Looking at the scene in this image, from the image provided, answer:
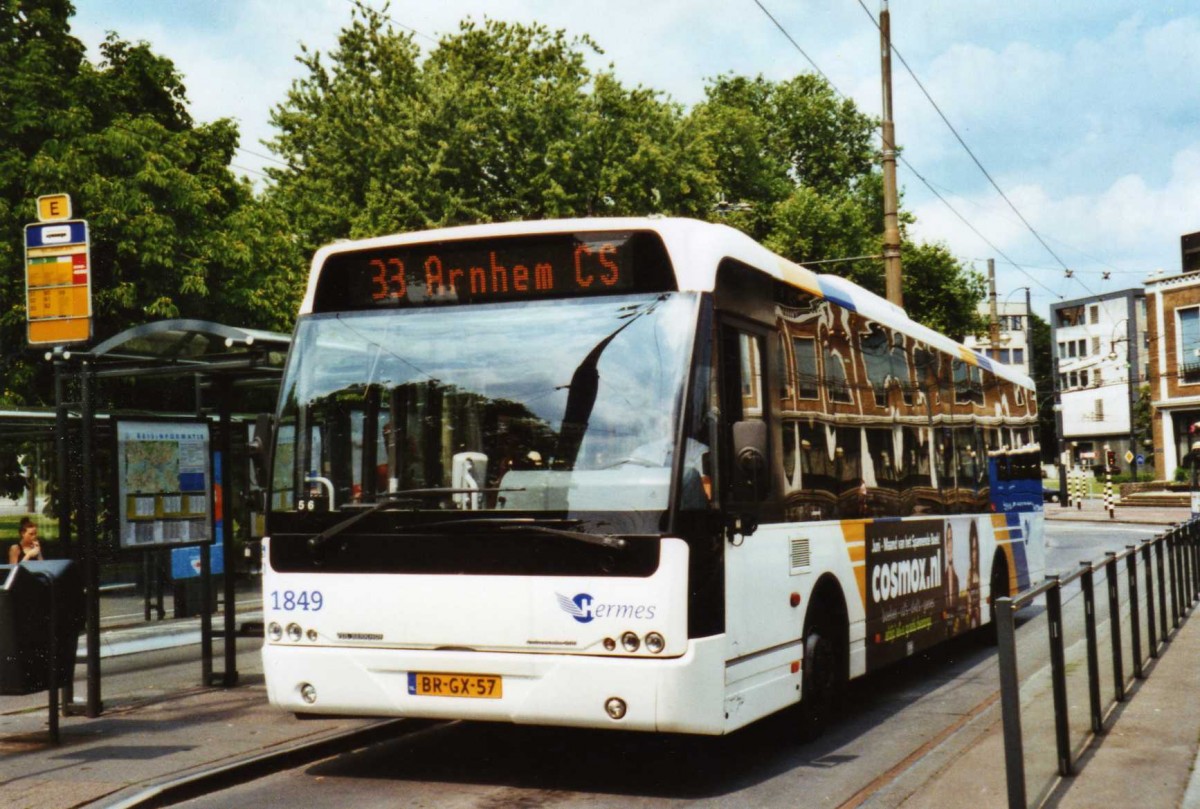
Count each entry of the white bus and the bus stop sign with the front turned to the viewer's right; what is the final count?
0

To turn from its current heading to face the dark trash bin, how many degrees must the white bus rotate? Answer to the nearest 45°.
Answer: approximately 45° to its right

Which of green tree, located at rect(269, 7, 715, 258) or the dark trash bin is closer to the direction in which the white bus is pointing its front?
the dark trash bin

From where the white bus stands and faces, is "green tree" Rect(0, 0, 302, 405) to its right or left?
on its right

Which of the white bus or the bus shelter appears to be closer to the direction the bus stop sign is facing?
the white bus

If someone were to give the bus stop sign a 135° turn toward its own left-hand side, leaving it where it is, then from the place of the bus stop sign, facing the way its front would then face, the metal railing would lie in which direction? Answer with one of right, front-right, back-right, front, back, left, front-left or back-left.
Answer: right

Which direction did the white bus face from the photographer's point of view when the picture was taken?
facing the viewer and to the left of the viewer

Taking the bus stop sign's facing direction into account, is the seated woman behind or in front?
behind

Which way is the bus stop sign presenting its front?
toward the camera

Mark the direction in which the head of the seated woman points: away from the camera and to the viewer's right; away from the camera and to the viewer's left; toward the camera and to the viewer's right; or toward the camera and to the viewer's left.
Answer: toward the camera and to the viewer's right
